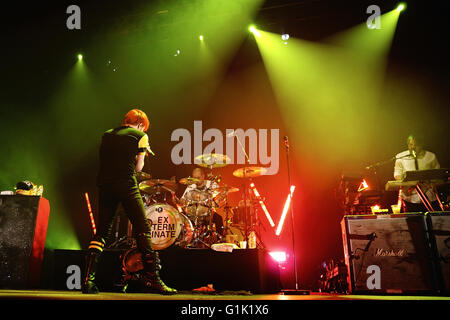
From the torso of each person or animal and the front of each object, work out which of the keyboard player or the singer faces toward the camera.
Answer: the keyboard player

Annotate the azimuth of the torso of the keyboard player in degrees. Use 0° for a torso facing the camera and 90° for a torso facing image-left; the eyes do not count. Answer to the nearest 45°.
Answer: approximately 0°

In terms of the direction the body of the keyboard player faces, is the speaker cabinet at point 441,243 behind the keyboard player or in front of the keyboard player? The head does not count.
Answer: in front

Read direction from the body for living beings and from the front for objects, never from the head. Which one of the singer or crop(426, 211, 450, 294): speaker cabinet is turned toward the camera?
the speaker cabinet

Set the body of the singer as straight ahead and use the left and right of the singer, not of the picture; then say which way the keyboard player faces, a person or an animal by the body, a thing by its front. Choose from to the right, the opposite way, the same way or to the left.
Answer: the opposite way

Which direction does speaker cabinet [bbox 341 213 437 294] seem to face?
toward the camera

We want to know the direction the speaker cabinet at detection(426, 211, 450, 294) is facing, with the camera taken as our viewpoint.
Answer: facing the viewer

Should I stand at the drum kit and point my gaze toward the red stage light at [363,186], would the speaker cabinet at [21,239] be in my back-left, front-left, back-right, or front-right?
back-right

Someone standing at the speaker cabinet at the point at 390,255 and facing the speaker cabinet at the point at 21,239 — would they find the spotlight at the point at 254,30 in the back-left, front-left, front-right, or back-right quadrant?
front-right

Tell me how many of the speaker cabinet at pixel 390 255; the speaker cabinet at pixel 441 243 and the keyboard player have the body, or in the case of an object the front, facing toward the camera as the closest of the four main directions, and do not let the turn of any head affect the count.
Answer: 3

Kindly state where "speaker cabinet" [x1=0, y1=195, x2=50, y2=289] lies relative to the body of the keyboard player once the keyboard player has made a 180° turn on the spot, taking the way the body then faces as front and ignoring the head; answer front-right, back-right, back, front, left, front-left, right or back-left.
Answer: back-left

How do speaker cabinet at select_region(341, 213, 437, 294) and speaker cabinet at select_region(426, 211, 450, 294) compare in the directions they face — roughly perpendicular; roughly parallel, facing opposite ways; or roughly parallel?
roughly parallel

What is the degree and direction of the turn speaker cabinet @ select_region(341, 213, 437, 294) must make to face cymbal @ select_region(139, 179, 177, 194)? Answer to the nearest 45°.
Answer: approximately 90° to its right

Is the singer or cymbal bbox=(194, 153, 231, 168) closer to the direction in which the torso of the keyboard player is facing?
the singer

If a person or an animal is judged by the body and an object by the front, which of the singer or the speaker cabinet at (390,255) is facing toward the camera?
the speaker cabinet

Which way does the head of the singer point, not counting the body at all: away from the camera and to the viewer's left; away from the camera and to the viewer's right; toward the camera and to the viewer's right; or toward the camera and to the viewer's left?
away from the camera and to the viewer's right
